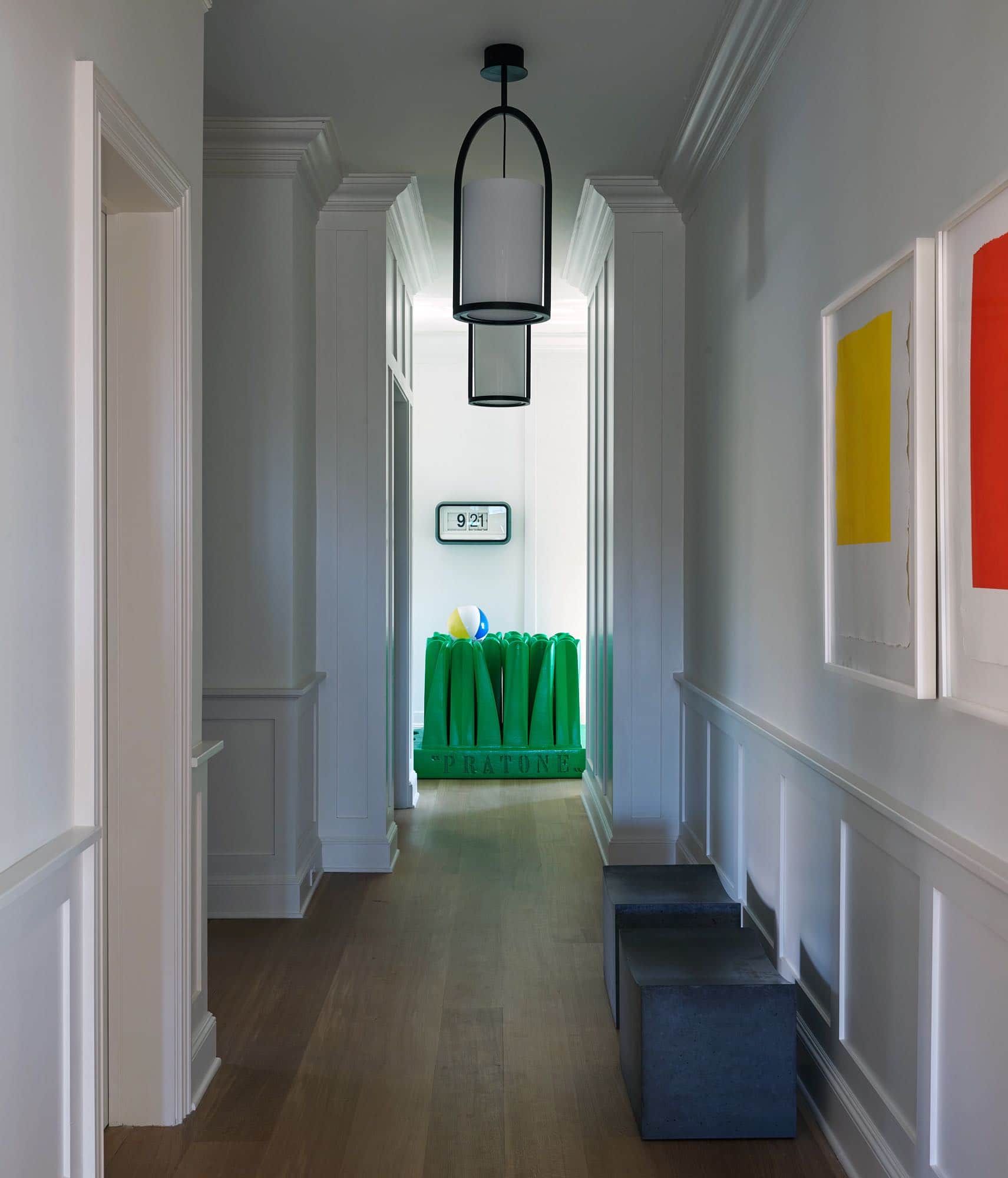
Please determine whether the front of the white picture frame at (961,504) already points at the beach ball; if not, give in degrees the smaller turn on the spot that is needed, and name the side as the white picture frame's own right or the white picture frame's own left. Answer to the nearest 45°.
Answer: approximately 90° to the white picture frame's own right

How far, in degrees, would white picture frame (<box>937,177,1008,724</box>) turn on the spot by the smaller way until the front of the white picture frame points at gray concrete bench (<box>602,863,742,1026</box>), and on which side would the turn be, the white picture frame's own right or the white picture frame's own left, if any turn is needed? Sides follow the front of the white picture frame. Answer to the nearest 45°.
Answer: approximately 90° to the white picture frame's own right

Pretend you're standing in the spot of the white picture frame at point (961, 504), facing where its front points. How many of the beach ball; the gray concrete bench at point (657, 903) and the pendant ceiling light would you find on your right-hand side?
3

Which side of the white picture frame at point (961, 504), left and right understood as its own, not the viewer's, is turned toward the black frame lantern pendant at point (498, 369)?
right

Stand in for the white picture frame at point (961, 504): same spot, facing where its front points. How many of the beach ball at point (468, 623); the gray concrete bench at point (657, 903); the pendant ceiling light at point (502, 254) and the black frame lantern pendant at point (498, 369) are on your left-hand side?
0

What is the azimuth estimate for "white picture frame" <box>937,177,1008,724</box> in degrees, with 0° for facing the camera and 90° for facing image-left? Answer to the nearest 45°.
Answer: approximately 45°

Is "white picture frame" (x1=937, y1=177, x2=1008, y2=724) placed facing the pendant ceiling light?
no

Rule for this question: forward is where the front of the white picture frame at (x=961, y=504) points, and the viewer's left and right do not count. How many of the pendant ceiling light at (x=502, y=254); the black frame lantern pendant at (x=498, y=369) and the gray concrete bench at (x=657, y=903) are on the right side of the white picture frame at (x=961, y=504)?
3
